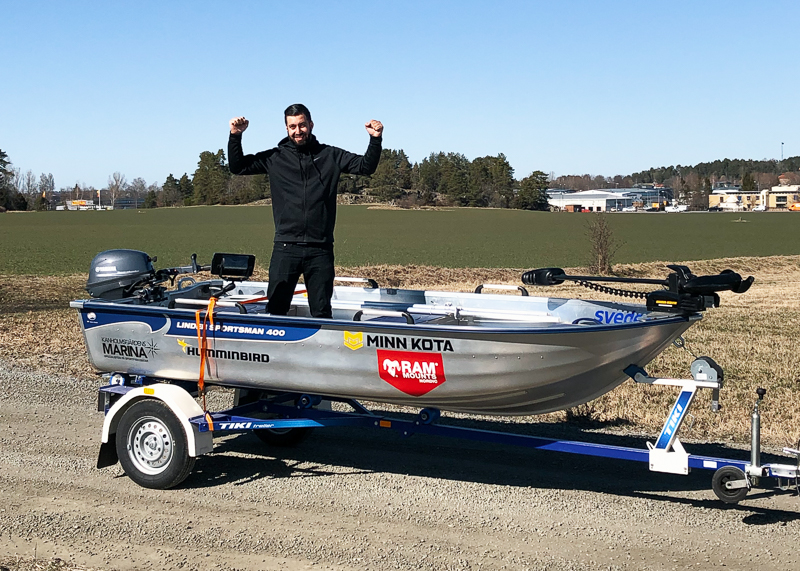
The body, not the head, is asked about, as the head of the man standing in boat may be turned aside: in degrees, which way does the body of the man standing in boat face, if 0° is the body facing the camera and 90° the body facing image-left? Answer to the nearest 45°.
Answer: approximately 0°

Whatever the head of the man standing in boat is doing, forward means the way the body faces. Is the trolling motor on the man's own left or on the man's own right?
on the man's own left

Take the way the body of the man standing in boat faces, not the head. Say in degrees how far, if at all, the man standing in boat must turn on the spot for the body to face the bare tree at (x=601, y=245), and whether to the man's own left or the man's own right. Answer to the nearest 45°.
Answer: approximately 135° to the man's own left
